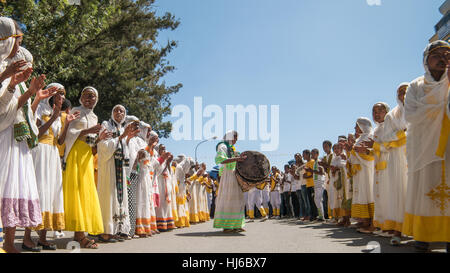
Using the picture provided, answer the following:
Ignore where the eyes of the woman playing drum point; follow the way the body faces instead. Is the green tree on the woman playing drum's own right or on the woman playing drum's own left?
on the woman playing drum's own left

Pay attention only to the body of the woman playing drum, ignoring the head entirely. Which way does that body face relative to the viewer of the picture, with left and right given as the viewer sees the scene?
facing to the right of the viewer

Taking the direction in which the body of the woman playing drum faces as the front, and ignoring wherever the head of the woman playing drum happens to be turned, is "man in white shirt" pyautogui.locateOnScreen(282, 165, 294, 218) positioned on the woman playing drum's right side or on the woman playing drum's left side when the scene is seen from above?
on the woman playing drum's left side

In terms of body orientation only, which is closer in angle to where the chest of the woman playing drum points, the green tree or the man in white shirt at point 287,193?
the man in white shirt
